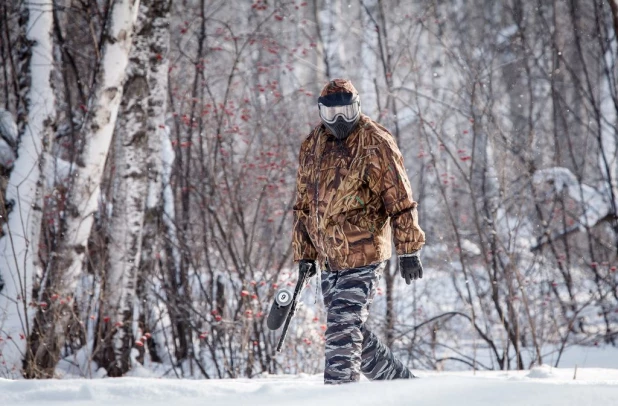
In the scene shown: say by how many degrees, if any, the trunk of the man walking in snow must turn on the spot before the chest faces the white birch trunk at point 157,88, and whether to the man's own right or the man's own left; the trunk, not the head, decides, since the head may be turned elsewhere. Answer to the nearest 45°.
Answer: approximately 90° to the man's own right

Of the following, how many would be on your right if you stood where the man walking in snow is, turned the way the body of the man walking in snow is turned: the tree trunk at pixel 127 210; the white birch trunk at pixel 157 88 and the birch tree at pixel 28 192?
3

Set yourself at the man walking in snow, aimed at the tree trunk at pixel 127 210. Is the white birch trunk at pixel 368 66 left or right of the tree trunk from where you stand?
right

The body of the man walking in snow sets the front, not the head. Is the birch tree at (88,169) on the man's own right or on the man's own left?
on the man's own right

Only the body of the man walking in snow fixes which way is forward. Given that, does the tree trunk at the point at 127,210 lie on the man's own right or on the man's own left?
on the man's own right

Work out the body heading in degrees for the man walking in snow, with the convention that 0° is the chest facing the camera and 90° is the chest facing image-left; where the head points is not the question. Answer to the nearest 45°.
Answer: approximately 45°

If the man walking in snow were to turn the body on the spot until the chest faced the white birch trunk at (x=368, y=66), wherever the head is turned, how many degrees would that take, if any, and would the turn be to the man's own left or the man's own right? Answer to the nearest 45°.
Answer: approximately 135° to the man's own right

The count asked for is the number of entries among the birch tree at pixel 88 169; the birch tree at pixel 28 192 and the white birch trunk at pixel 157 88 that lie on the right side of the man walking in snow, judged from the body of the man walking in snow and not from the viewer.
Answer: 3

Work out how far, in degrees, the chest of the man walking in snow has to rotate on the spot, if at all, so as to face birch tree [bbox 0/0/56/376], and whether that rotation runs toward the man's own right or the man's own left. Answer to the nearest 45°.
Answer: approximately 90° to the man's own right

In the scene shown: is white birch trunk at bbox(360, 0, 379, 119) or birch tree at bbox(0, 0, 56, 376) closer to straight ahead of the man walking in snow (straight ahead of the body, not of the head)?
the birch tree

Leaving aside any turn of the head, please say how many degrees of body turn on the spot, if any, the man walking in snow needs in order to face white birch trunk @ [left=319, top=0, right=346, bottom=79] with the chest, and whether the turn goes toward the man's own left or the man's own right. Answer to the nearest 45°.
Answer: approximately 135° to the man's own right

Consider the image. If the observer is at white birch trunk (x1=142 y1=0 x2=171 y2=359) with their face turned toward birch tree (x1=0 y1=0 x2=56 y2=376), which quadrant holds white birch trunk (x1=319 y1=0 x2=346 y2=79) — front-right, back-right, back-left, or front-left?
back-right

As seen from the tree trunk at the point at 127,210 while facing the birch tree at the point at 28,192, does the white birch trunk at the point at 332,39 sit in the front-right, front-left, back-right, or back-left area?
back-right
